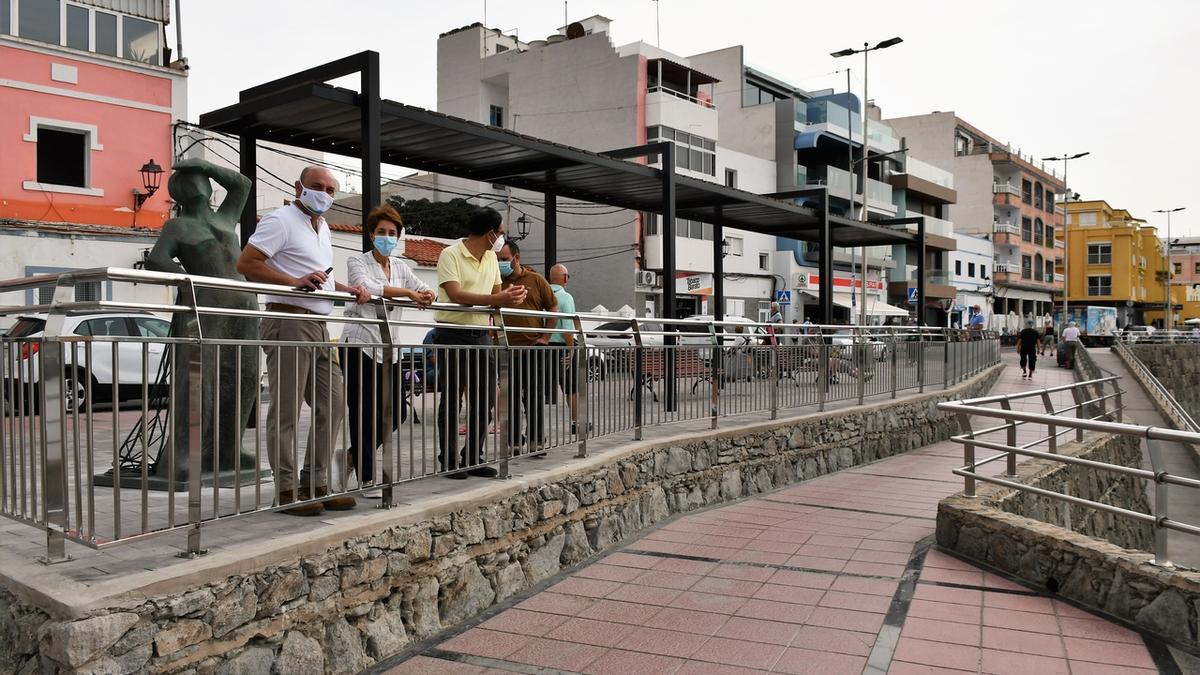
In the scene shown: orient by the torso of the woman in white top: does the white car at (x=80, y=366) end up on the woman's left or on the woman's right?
on the woman's right

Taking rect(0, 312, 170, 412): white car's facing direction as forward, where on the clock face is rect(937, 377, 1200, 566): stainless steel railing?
The stainless steel railing is roughly at 2 o'clock from the white car.

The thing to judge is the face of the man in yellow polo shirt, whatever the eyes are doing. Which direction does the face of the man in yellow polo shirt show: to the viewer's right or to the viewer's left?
to the viewer's right

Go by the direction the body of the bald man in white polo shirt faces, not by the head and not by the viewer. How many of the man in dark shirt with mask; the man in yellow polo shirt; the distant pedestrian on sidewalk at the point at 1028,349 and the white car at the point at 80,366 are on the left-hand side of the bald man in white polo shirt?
3

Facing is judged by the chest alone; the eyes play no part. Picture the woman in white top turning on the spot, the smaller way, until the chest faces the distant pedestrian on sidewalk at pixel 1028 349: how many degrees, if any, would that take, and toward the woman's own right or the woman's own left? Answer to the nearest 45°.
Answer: approximately 90° to the woman's own left

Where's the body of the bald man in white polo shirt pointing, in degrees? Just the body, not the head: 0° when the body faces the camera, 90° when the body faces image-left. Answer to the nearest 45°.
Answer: approximately 315°

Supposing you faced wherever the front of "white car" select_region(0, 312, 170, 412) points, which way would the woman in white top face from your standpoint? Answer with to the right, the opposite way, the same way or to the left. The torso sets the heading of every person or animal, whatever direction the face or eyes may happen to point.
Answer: to the right

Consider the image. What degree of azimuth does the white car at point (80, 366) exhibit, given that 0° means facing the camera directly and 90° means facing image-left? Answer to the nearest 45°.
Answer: approximately 225°

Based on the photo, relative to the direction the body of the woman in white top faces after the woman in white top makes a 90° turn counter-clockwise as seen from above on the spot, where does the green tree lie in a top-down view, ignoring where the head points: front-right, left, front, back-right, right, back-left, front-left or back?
front-left

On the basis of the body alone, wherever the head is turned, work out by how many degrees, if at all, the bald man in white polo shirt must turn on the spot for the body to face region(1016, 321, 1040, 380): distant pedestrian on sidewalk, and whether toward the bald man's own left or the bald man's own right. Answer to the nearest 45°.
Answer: approximately 90° to the bald man's own left
